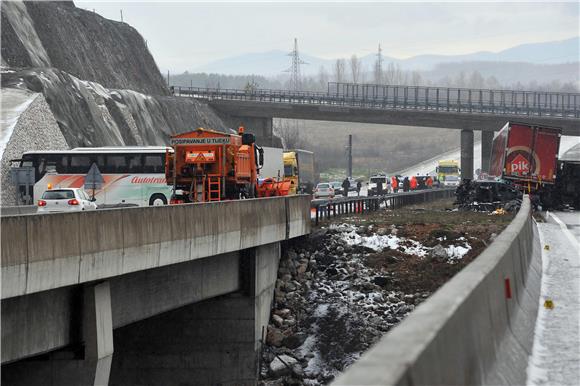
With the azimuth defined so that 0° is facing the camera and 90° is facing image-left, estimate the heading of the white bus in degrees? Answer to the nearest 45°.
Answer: approximately 90°

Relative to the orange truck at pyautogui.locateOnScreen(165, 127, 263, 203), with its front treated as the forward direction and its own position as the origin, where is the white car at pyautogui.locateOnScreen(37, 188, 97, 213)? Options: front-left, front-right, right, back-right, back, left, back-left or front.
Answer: back-left

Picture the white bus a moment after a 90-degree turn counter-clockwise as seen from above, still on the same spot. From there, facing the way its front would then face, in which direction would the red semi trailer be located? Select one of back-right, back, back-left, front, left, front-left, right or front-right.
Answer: left

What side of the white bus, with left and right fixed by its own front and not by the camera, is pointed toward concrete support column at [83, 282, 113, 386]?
left

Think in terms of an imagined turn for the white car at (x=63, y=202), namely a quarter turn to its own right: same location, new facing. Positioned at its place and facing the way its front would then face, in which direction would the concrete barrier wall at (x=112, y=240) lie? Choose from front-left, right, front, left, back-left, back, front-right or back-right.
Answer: front-right

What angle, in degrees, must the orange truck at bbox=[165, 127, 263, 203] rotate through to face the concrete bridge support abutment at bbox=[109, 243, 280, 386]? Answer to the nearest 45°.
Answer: approximately 135° to its right

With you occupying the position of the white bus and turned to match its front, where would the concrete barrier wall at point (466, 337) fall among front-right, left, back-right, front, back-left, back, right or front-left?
left

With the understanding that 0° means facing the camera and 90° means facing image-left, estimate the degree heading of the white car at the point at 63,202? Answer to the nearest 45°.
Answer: approximately 225°

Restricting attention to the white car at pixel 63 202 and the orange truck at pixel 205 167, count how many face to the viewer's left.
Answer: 0

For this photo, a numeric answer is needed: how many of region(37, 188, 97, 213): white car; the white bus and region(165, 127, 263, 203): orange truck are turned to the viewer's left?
1

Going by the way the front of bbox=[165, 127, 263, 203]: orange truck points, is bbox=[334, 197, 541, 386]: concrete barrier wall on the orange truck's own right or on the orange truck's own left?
on the orange truck's own right

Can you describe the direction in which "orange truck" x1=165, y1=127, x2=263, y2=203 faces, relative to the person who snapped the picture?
facing away from the viewer and to the right of the viewer

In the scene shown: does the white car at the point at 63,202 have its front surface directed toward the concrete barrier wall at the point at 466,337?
no

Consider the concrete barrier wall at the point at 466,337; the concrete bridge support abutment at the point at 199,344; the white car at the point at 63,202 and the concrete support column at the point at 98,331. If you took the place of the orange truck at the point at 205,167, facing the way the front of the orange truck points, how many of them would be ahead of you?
0

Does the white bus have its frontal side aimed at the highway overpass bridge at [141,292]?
no
